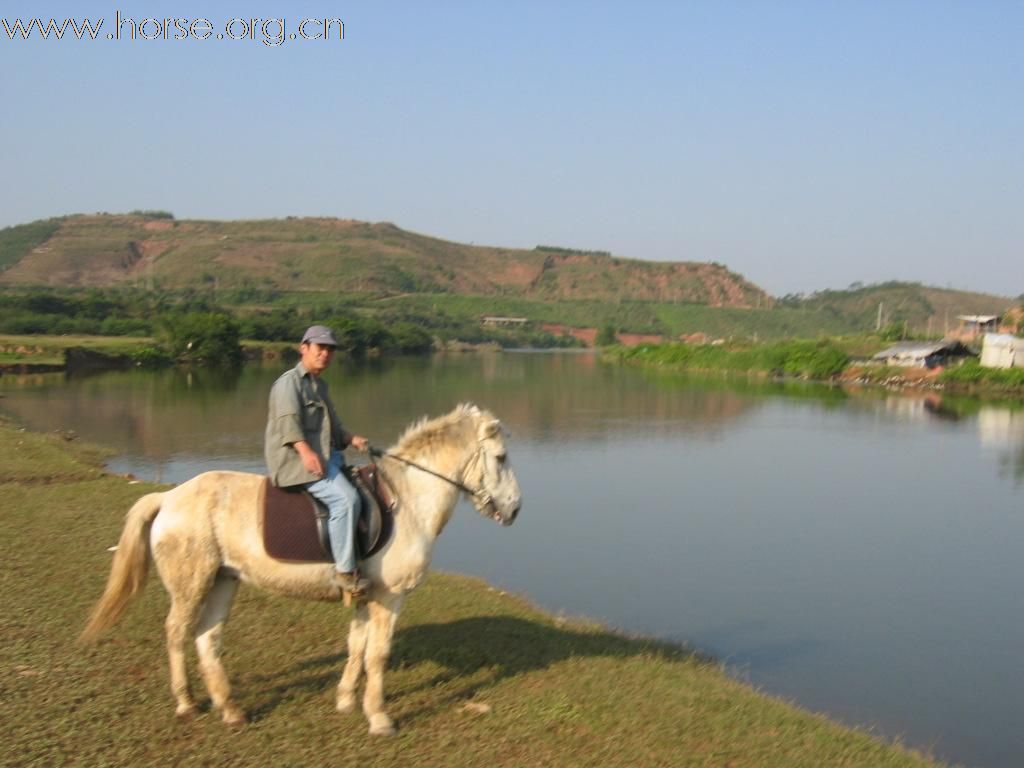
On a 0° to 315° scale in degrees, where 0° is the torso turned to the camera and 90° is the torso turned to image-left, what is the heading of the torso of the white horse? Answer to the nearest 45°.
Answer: approximately 270°
